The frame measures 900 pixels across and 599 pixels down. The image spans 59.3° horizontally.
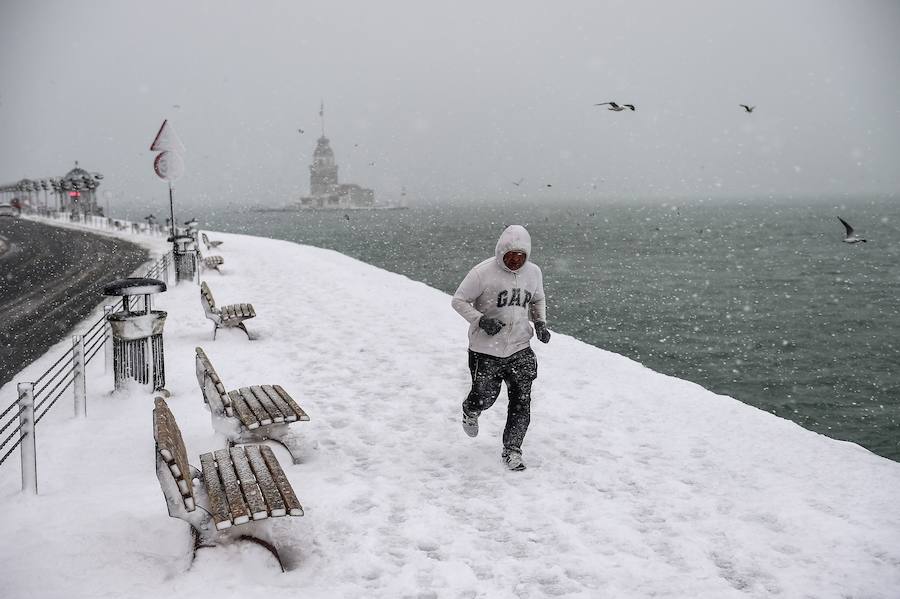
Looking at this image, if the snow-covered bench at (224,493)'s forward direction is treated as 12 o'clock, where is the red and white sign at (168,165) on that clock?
The red and white sign is roughly at 9 o'clock from the snow-covered bench.

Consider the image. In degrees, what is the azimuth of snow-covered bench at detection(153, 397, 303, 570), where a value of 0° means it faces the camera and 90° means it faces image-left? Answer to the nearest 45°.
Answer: approximately 270°

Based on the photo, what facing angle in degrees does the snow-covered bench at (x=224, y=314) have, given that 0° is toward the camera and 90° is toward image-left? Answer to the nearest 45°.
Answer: approximately 270°

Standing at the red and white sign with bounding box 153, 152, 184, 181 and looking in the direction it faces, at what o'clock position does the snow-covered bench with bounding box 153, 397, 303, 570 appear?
The snow-covered bench is roughly at 12 o'clock from the red and white sign.

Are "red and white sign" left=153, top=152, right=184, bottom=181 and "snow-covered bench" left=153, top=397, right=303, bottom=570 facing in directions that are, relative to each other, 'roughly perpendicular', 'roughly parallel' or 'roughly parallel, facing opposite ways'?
roughly perpendicular

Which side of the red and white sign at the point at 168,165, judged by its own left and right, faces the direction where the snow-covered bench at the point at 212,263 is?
back

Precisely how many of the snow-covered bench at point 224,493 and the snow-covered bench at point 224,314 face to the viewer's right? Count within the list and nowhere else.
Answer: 2

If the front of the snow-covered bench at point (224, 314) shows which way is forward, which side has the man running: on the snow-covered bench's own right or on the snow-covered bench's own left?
on the snow-covered bench's own right

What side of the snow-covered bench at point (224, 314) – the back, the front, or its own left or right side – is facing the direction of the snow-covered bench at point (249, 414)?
right
